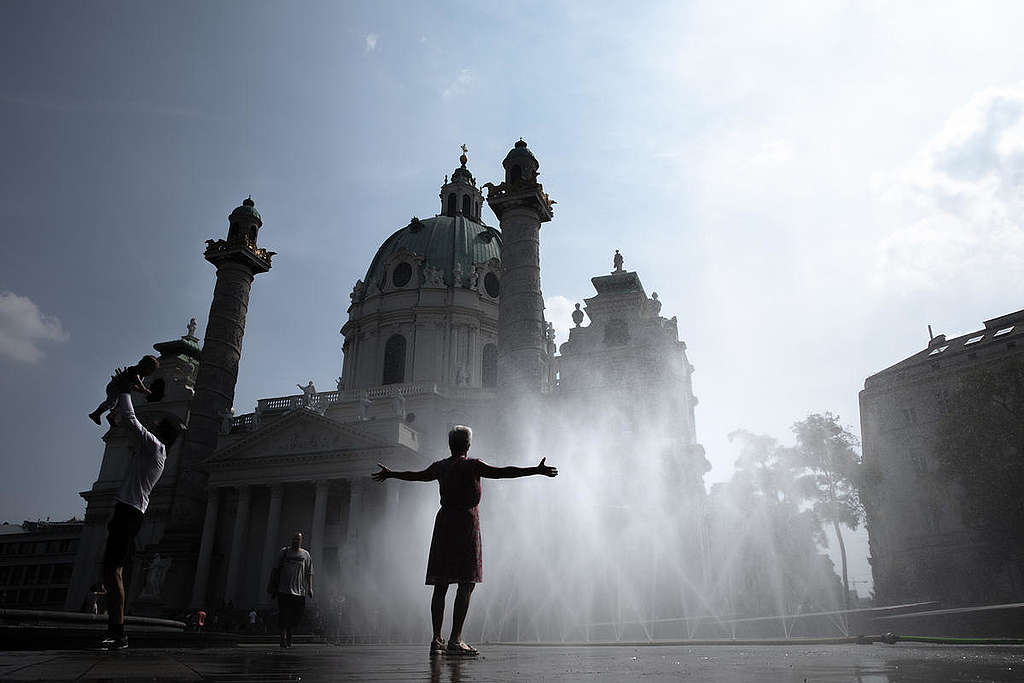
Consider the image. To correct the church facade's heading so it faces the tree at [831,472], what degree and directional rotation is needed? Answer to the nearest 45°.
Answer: approximately 135° to its left

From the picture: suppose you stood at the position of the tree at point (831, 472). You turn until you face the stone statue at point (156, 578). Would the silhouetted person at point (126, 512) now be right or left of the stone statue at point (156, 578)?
left

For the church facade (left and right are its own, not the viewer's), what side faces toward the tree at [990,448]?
left

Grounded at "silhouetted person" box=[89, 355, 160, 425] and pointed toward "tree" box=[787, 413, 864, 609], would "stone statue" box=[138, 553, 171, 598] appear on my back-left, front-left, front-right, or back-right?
front-left

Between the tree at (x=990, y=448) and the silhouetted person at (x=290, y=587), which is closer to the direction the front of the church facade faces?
the silhouetted person

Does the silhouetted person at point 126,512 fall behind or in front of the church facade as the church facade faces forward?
in front

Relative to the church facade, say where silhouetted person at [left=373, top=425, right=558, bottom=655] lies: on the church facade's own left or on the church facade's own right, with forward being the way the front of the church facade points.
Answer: on the church facade's own left

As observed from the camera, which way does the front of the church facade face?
facing the viewer and to the left of the viewer
